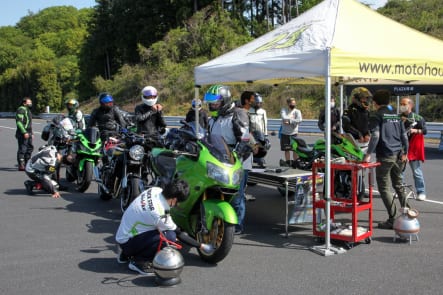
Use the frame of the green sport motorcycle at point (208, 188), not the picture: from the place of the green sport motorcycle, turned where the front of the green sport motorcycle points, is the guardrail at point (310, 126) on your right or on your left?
on your left

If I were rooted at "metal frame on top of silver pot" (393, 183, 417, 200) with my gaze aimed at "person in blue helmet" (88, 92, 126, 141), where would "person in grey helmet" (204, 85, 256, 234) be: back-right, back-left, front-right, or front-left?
front-left

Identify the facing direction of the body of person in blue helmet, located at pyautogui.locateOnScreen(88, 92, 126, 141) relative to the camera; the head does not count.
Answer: toward the camera

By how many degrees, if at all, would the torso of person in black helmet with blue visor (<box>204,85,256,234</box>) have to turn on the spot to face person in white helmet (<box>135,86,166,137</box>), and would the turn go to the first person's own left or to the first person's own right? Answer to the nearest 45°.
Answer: approximately 90° to the first person's own right

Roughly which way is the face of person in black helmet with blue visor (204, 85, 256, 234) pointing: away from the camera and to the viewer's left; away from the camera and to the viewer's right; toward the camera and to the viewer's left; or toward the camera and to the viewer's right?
toward the camera and to the viewer's left

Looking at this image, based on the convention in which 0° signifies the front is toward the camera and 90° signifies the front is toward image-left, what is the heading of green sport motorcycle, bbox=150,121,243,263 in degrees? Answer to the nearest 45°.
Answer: approximately 315°

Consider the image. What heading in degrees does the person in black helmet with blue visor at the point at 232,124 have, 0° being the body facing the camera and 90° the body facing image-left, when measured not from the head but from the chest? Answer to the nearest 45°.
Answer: approximately 45°

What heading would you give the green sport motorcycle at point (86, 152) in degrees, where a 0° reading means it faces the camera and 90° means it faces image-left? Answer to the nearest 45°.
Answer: approximately 315°
